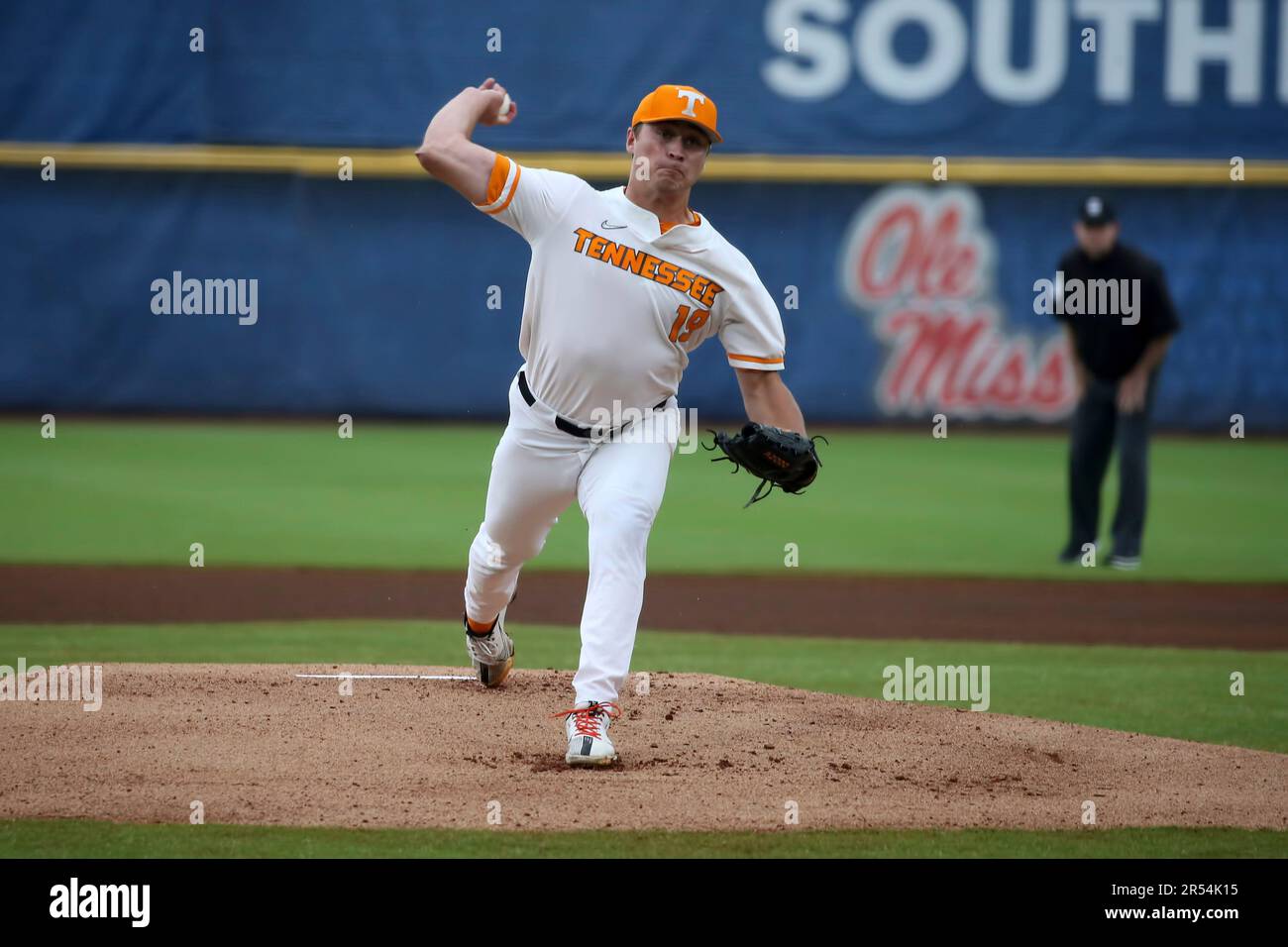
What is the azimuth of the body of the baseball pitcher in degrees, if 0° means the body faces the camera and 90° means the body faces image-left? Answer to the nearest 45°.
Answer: approximately 0°

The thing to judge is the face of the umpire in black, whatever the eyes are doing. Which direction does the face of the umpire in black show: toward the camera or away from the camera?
toward the camera

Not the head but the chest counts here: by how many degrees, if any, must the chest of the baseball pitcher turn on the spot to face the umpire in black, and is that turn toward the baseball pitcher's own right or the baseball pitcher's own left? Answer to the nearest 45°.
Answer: approximately 135° to the baseball pitcher's own left
